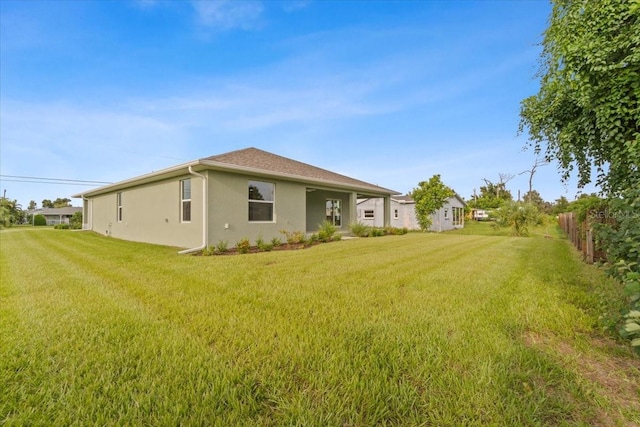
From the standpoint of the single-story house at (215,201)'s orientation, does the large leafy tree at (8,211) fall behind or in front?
in front

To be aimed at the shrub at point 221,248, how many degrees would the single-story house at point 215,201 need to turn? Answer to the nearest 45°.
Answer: approximately 135° to its left

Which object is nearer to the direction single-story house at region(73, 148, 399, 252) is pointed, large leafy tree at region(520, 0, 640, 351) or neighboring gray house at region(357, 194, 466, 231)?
the neighboring gray house

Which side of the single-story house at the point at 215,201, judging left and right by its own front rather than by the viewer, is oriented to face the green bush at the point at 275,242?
back

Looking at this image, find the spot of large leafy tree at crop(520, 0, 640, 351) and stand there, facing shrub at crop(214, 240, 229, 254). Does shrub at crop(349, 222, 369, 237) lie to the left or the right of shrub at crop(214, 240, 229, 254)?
right

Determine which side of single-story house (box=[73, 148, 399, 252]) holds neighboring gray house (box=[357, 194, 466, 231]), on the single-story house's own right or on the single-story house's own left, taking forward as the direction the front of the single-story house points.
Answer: on the single-story house's own right

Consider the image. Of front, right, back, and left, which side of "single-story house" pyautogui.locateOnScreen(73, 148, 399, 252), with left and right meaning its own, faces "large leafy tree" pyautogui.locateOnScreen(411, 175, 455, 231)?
right

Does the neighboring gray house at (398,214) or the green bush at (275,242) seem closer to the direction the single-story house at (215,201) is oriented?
the neighboring gray house

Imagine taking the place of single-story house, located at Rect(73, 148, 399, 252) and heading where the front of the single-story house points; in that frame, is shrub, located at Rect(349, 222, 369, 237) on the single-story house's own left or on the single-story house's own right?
on the single-story house's own right

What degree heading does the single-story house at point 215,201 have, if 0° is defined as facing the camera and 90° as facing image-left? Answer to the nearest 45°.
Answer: approximately 135°

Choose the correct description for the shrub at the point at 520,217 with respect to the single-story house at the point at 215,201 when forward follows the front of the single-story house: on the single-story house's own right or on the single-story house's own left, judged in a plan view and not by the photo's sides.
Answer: on the single-story house's own right

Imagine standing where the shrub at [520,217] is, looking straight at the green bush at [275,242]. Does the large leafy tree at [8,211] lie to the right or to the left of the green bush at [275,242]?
right

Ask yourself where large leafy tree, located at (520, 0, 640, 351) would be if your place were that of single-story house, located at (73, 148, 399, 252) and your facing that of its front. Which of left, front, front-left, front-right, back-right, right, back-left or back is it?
back
